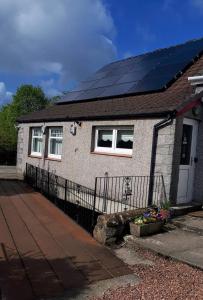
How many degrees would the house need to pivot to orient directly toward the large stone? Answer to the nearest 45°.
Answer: approximately 45° to its right

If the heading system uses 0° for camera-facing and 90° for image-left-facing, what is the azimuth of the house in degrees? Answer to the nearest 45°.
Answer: approximately 315°
